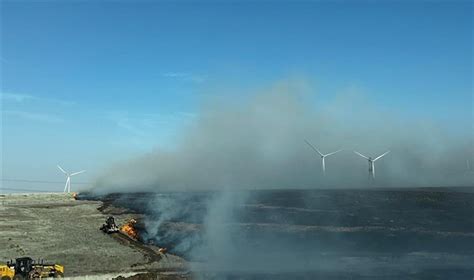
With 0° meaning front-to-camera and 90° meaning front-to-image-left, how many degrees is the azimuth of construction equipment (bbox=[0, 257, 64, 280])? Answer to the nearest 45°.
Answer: approximately 270°
